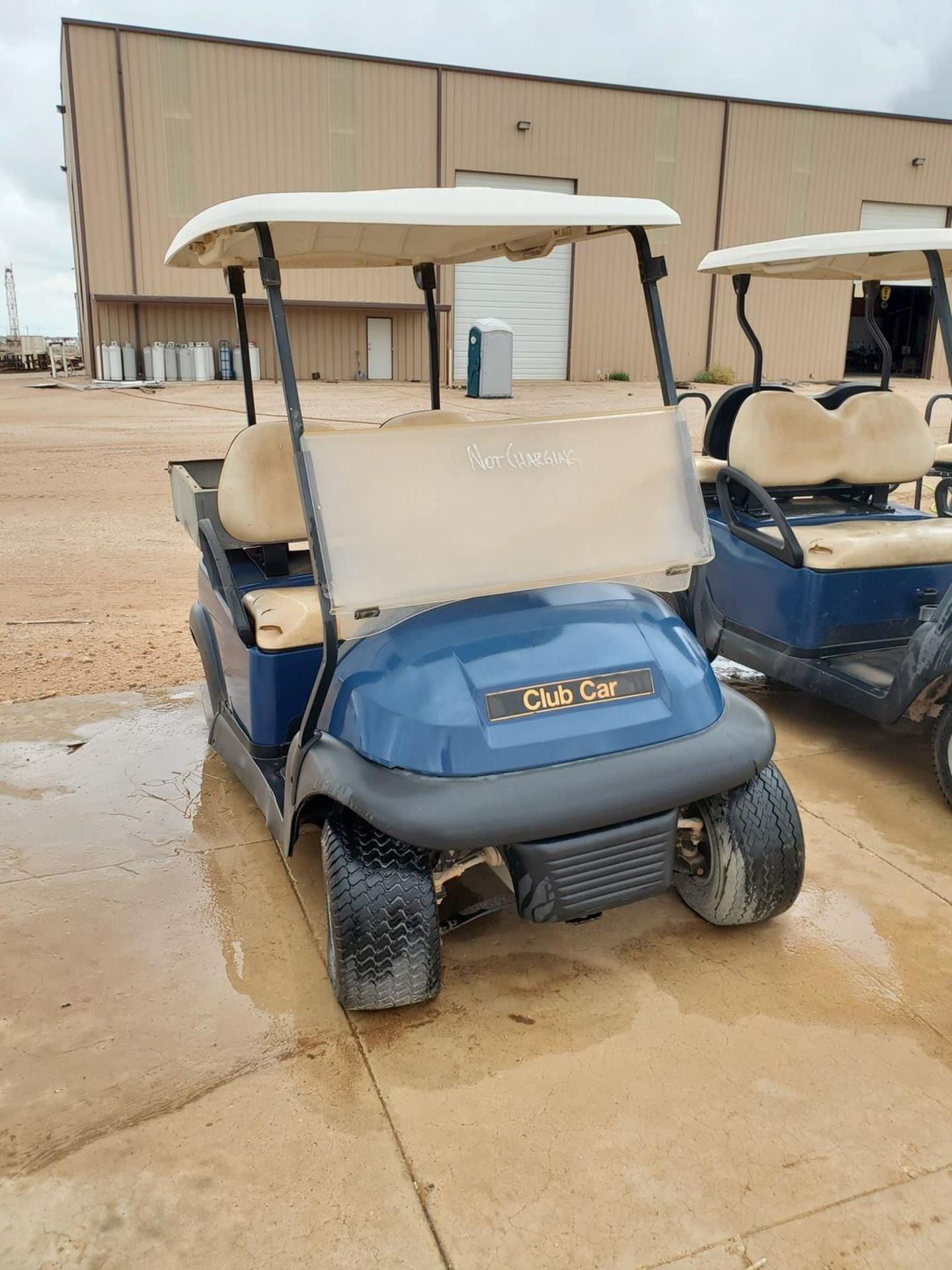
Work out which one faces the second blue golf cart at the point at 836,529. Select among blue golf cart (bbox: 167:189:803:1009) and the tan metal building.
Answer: the tan metal building

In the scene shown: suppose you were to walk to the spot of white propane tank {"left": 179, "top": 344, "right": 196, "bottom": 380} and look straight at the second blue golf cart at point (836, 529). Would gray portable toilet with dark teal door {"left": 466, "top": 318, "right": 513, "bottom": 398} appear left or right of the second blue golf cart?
left

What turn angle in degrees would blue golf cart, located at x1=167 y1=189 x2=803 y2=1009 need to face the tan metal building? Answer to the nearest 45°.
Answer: approximately 135° to its left

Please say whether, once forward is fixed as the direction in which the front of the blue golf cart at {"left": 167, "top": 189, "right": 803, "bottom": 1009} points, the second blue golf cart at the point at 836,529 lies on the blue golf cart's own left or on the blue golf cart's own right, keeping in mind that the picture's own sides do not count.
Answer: on the blue golf cart's own left

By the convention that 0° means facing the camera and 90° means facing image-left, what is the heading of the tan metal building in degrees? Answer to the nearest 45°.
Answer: approximately 0°

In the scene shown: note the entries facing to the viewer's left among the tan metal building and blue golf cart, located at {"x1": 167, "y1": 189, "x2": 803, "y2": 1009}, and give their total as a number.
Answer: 0

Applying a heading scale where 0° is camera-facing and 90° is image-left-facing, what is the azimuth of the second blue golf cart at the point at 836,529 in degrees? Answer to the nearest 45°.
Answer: approximately 315°

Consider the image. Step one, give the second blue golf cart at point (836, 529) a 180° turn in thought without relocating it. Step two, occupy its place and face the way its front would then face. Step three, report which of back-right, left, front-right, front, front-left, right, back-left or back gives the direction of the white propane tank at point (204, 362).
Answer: front

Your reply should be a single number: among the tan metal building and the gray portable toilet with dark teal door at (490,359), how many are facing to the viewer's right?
0

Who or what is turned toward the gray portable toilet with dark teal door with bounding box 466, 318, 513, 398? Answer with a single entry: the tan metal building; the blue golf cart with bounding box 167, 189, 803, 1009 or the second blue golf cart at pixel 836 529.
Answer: the tan metal building

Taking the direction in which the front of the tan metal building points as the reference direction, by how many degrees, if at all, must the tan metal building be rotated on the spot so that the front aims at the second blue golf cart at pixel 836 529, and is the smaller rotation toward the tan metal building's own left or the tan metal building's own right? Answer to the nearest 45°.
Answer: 0° — it already faces it

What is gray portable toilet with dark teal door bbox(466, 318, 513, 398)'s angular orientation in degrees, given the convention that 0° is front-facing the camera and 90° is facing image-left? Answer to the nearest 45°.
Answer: approximately 45°

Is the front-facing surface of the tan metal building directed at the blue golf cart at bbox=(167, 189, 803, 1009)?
yes

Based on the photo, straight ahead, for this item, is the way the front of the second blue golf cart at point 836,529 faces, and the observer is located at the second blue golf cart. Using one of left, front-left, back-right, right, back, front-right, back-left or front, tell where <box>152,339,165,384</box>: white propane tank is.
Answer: back
